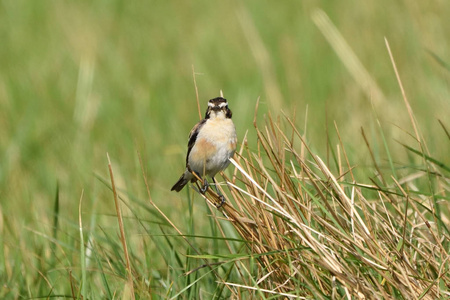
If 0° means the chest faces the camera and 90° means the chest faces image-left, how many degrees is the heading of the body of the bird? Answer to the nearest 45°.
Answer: approximately 315°
